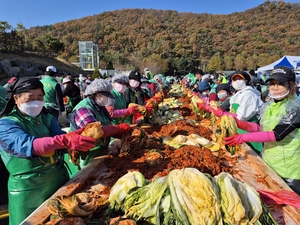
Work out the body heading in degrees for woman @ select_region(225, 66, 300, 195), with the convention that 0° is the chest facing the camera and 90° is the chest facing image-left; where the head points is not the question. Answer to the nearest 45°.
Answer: approximately 45°

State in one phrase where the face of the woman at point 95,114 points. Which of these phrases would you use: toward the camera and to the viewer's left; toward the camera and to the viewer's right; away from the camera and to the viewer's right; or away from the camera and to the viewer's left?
toward the camera and to the viewer's right

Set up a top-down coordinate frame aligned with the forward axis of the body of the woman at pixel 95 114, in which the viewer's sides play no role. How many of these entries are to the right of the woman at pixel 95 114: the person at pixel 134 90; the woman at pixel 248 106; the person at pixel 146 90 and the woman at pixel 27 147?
1

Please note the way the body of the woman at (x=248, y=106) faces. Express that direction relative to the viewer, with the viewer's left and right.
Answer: facing the viewer and to the left of the viewer

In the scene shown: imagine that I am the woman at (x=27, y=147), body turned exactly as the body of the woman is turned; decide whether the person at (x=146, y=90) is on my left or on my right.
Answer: on my left

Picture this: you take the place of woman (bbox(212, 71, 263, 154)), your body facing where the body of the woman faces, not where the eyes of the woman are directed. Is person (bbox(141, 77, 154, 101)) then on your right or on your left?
on your right

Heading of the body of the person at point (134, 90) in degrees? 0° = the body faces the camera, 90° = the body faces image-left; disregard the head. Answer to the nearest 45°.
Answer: approximately 315°

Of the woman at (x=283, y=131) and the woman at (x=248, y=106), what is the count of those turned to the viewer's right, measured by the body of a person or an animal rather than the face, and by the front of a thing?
0

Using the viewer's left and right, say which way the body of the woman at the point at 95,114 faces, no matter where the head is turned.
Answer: facing the viewer and to the right of the viewer

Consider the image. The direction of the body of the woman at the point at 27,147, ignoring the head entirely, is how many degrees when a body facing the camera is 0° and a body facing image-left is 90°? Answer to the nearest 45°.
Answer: approximately 315°

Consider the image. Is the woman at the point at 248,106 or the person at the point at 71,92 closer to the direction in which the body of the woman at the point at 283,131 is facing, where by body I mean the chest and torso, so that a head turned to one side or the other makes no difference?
the person
